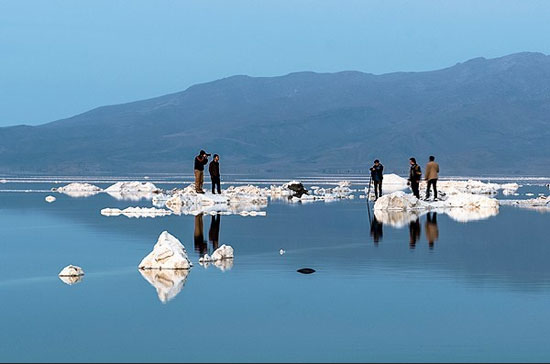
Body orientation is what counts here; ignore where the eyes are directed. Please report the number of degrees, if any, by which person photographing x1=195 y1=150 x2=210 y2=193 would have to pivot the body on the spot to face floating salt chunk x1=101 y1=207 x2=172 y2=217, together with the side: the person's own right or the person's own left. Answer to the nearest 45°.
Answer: approximately 135° to the person's own right

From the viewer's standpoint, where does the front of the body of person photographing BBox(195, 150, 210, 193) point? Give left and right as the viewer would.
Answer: facing to the right of the viewer

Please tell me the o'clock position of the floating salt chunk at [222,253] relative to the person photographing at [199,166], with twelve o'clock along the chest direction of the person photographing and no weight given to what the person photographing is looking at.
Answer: The floating salt chunk is roughly at 3 o'clock from the person photographing.

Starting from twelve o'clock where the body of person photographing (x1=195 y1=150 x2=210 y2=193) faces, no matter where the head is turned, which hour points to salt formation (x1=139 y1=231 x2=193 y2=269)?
The salt formation is roughly at 3 o'clock from the person photographing.

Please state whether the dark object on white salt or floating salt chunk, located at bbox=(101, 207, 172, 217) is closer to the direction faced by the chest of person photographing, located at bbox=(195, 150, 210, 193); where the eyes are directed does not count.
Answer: the dark object on white salt

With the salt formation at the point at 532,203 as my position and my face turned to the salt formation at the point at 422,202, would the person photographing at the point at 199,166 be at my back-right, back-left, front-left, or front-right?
front-right

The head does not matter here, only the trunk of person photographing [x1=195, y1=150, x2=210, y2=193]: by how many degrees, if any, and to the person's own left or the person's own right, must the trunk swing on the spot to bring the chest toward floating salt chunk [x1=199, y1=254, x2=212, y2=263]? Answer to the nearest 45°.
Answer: approximately 90° to the person's own right
